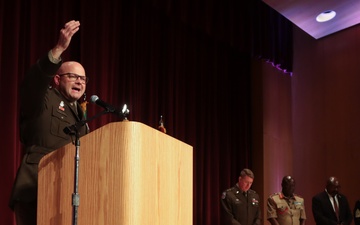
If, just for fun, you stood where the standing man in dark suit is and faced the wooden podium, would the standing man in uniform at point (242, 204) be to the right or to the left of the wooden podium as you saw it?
right

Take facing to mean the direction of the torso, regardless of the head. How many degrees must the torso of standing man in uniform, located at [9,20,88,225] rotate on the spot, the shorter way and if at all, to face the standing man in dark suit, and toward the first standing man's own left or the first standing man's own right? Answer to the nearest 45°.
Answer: approximately 90° to the first standing man's own left

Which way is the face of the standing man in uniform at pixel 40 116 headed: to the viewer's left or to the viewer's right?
to the viewer's right

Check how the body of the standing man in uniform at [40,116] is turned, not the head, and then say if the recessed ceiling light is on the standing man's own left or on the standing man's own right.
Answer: on the standing man's own left

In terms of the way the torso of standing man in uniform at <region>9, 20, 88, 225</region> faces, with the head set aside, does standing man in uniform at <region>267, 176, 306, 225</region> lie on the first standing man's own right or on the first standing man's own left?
on the first standing man's own left

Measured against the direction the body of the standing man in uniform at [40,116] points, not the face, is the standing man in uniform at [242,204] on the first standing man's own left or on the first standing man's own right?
on the first standing man's own left

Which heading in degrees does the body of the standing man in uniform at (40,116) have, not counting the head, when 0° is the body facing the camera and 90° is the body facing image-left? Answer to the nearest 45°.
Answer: approximately 315°
